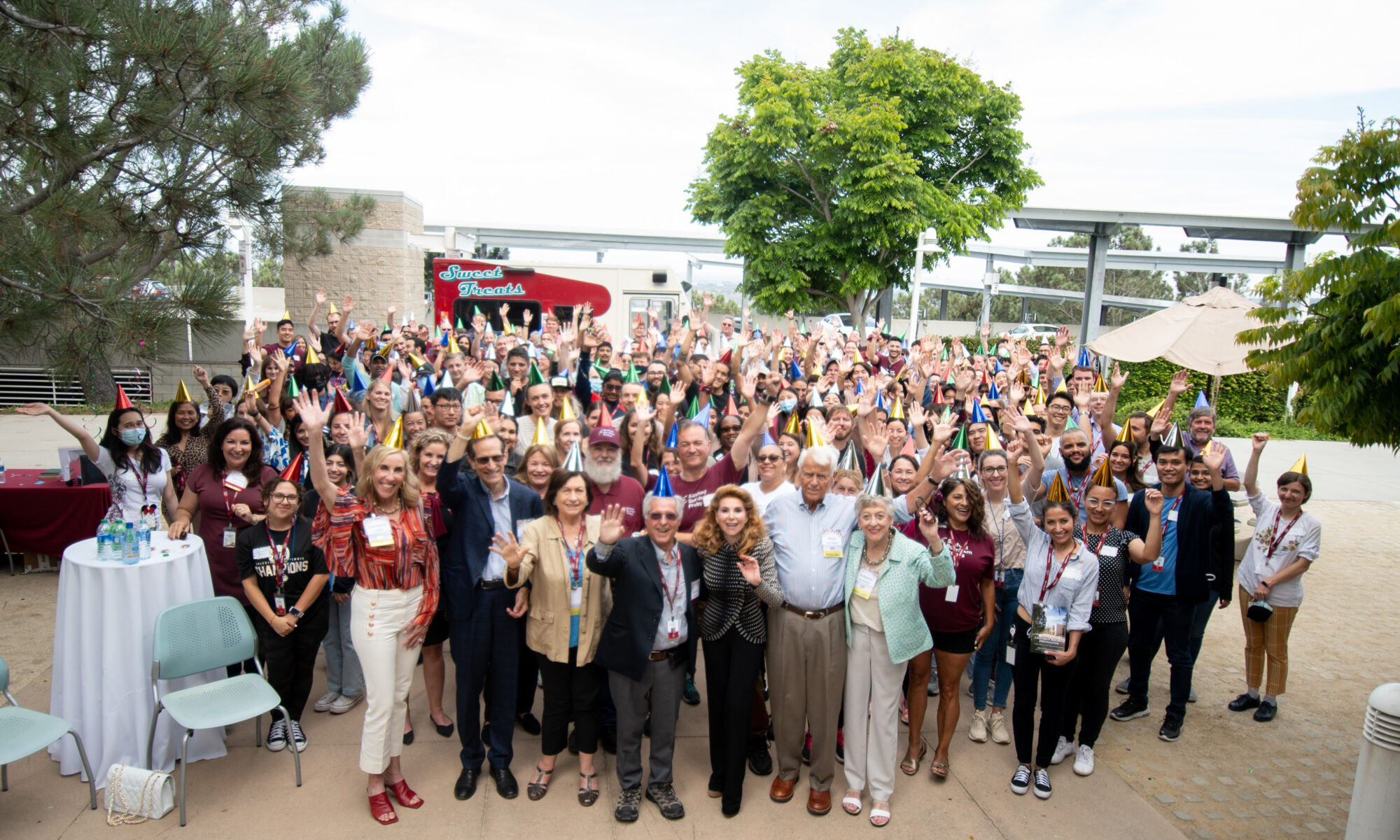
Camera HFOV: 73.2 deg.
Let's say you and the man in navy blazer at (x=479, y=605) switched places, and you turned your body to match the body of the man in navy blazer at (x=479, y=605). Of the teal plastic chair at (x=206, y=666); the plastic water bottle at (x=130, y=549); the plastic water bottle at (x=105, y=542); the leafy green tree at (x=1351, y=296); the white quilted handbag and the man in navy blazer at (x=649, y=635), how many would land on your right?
4

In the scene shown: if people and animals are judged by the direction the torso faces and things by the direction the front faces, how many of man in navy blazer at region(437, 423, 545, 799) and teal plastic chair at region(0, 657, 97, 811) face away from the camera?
0

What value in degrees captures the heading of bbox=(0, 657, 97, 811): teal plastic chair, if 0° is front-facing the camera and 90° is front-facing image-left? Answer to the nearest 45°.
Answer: approximately 315°

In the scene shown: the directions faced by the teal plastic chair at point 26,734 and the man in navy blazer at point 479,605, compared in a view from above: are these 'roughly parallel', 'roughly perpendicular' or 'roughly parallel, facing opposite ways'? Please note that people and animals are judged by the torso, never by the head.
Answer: roughly perpendicular

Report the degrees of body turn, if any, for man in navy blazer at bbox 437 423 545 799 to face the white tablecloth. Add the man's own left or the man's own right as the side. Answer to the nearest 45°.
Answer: approximately 90° to the man's own right

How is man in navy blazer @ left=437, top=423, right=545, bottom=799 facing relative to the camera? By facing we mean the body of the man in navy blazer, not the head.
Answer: toward the camera

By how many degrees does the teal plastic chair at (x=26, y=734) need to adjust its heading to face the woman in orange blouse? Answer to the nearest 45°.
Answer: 0° — it already faces them

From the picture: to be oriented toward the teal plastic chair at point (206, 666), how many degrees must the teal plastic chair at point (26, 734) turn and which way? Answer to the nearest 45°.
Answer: approximately 45° to its left

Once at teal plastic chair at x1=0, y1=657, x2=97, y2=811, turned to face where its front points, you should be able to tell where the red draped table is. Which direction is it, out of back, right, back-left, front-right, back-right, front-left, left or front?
back-left

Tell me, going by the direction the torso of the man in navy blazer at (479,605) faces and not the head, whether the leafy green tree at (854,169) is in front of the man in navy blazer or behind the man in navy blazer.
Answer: behind
